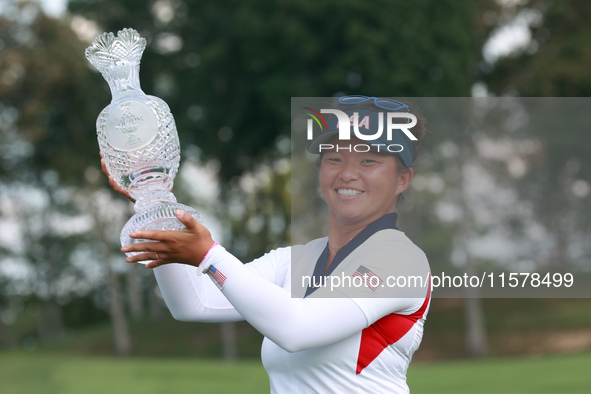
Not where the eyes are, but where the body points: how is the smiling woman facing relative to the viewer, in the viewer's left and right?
facing the viewer and to the left of the viewer
